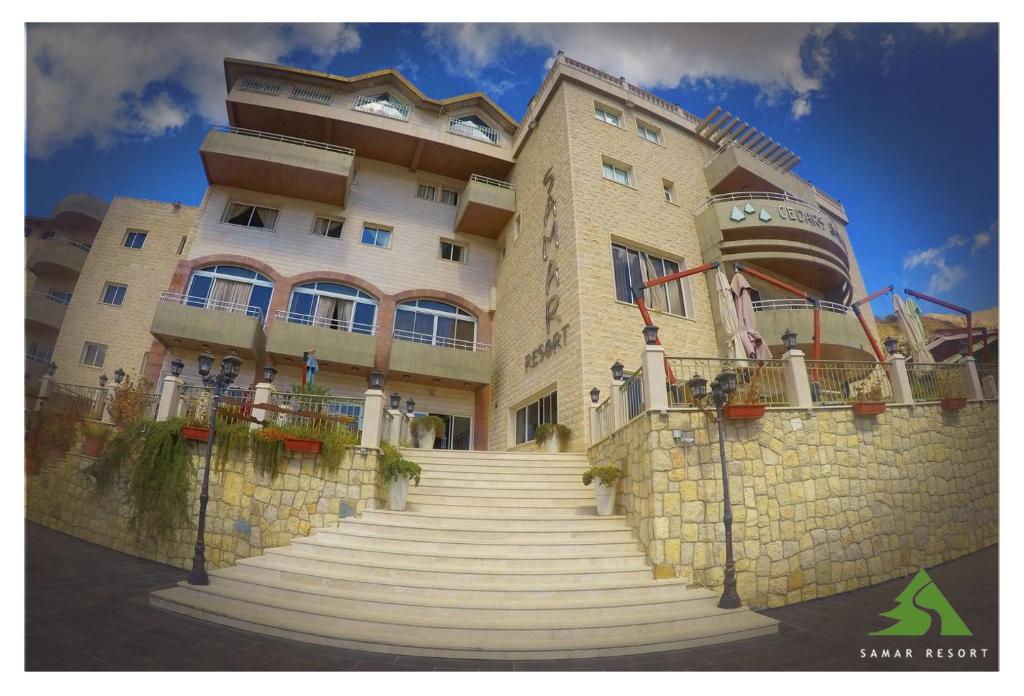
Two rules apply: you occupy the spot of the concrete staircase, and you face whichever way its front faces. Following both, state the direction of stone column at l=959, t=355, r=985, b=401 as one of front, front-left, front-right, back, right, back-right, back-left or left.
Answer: left

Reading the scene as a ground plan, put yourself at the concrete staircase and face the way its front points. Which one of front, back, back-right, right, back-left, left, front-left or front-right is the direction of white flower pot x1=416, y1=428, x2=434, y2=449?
back

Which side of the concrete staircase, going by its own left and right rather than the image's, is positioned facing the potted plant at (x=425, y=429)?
back

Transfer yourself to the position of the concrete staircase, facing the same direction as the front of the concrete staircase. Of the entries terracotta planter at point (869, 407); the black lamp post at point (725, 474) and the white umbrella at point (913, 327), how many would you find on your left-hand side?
3

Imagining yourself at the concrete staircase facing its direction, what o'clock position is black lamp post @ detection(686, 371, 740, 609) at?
The black lamp post is roughly at 9 o'clock from the concrete staircase.

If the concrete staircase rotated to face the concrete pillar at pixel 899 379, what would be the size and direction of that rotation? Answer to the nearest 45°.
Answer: approximately 90° to its left

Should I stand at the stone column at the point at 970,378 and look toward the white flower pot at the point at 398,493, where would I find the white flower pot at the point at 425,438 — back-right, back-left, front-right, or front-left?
front-right

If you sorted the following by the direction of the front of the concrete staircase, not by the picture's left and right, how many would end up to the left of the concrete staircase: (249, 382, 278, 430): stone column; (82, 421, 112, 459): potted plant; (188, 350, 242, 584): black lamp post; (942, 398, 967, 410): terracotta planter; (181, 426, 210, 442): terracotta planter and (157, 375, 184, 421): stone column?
1

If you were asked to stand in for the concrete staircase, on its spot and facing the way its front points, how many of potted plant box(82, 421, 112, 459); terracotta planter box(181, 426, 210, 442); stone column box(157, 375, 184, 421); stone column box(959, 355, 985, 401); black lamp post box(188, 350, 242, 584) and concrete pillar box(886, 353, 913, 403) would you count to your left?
2

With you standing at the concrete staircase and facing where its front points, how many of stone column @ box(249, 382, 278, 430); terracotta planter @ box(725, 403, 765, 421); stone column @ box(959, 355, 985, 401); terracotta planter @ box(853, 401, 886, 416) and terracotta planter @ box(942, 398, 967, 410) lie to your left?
4

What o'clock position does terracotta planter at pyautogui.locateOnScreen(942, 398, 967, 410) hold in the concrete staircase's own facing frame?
The terracotta planter is roughly at 9 o'clock from the concrete staircase.

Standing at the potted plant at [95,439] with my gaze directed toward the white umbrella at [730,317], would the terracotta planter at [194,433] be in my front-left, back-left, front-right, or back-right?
front-right

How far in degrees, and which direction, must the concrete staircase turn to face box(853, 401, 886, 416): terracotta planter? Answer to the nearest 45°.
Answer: approximately 90° to its left

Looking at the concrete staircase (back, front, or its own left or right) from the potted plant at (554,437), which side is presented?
back

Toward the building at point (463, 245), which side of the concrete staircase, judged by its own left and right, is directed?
back

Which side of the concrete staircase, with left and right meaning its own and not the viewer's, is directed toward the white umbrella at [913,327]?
left

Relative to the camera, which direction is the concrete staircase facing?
toward the camera
